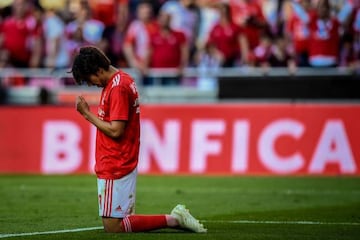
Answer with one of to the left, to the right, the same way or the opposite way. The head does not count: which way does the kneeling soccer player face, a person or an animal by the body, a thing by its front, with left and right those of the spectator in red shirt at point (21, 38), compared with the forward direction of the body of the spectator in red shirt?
to the right

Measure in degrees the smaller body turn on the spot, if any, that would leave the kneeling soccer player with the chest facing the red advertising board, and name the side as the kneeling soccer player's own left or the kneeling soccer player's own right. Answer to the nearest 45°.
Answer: approximately 90° to the kneeling soccer player's own right

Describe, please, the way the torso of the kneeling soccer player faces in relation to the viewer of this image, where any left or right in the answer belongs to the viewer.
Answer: facing to the left of the viewer

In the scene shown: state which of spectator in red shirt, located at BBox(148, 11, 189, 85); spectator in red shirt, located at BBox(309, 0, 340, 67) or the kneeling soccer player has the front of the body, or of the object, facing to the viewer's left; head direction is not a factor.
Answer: the kneeling soccer player

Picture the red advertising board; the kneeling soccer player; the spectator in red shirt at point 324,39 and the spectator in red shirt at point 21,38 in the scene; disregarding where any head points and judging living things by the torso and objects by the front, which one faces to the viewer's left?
the kneeling soccer player

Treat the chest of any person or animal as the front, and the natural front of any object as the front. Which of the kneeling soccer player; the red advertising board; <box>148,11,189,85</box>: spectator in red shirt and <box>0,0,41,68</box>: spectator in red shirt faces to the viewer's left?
the kneeling soccer player

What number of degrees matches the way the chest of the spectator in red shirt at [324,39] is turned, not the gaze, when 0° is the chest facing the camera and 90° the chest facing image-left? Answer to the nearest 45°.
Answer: approximately 0°
